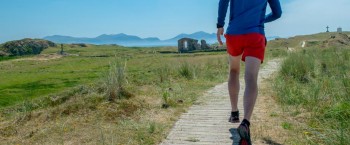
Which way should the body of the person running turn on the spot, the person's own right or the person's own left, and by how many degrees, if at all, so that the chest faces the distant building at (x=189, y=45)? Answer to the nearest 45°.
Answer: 0° — they already face it

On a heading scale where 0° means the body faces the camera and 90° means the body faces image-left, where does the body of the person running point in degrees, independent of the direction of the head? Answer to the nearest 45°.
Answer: approximately 180°
